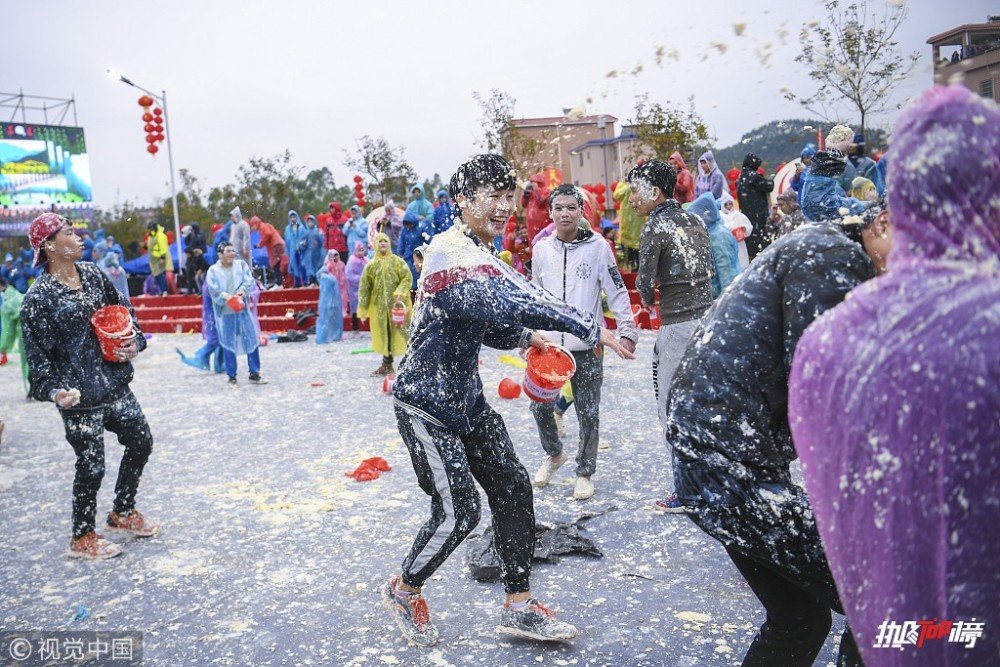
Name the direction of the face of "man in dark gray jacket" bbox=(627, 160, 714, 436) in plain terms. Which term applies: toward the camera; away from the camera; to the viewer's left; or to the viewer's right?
to the viewer's left

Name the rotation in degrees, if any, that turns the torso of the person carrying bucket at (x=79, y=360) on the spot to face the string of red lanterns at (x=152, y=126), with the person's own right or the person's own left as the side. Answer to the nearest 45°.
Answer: approximately 135° to the person's own left

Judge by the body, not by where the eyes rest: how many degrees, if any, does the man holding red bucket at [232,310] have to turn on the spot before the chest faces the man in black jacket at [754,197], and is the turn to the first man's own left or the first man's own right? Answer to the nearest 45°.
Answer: approximately 90° to the first man's own left

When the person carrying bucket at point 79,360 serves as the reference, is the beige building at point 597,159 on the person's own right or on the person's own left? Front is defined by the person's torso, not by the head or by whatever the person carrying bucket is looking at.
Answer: on the person's own left

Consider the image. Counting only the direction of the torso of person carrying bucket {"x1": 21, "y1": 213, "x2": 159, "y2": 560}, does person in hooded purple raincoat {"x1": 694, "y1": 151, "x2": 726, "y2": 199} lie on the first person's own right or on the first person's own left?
on the first person's own left
